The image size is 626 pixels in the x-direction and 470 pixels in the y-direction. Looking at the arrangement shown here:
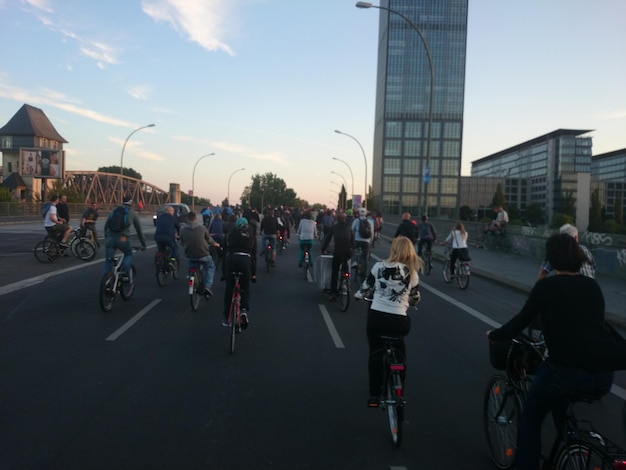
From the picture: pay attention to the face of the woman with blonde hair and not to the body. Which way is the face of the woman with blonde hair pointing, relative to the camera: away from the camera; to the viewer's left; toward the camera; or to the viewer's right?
away from the camera

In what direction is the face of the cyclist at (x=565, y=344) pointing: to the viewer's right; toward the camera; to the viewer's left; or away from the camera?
away from the camera

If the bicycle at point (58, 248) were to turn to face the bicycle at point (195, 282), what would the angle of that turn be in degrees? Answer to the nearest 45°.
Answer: approximately 90° to its right

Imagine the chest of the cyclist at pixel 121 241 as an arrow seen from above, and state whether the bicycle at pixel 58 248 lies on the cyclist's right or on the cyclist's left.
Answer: on the cyclist's left

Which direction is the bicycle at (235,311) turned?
away from the camera

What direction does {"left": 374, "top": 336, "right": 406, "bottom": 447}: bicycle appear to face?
away from the camera

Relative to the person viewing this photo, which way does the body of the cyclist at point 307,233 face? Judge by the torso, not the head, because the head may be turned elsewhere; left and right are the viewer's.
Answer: facing away from the viewer

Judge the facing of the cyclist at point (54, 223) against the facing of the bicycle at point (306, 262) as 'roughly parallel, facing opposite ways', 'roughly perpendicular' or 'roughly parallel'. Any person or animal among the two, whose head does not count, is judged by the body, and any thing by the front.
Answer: roughly perpendicular

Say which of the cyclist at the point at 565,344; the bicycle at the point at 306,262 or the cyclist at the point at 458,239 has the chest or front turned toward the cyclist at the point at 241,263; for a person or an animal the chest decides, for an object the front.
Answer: the cyclist at the point at 565,344

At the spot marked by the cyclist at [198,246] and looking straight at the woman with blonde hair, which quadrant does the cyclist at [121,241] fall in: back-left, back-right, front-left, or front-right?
back-right

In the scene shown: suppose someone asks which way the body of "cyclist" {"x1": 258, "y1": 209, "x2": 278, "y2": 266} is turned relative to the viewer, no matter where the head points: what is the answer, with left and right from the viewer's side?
facing away from the viewer

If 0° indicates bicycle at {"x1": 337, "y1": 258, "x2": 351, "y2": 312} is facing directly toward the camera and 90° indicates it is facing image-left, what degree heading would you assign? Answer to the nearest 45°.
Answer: approximately 180°
